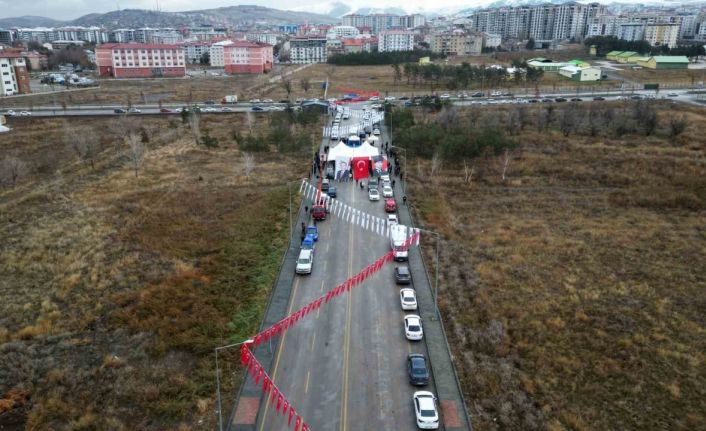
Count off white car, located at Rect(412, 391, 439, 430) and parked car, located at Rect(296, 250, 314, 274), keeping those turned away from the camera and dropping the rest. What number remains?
1

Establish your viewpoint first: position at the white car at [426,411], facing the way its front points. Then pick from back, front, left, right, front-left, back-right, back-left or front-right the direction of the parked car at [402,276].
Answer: front

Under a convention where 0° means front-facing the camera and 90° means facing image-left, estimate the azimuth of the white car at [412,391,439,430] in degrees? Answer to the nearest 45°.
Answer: approximately 180°

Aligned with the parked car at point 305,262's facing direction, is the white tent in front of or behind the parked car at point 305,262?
behind

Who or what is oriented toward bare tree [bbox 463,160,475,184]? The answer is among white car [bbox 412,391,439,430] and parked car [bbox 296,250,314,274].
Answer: the white car

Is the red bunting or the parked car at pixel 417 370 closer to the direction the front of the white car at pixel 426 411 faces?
the parked car

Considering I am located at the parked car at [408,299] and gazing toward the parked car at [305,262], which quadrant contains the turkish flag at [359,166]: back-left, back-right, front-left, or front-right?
front-right

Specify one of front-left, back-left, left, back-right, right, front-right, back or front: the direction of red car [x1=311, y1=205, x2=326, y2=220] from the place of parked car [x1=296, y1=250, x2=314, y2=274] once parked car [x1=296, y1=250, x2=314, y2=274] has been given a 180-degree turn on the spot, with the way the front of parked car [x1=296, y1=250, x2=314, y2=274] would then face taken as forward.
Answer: front

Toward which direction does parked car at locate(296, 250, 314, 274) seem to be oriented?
toward the camera

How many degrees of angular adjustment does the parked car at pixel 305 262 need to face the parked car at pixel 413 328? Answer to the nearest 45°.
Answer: approximately 45° to its left

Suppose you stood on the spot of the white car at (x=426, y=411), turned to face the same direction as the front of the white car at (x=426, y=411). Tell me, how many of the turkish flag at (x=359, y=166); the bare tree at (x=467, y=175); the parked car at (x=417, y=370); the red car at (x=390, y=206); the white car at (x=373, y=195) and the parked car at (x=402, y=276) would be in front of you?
6

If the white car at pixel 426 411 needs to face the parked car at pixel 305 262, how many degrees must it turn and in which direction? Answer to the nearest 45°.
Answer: approximately 45° to its left

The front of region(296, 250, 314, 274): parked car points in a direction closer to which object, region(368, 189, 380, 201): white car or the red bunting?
the red bunting

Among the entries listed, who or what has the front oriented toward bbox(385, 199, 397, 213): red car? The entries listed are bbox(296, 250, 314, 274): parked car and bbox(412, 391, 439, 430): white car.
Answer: the white car

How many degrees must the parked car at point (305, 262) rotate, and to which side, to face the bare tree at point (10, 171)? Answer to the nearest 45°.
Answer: approximately 135° to its right

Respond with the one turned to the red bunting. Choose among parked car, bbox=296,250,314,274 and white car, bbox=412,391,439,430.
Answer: the parked car

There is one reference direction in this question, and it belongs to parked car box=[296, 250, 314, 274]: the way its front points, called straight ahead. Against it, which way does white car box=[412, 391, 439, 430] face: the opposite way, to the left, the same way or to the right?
the opposite way

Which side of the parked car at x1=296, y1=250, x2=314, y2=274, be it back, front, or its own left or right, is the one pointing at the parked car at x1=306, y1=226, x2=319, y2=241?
back

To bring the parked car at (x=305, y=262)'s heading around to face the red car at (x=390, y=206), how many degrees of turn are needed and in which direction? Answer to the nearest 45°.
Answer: approximately 135° to its left
